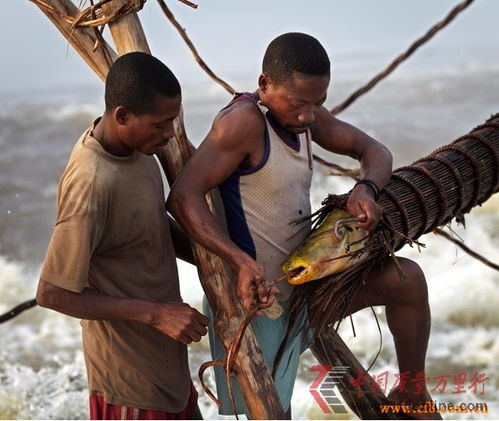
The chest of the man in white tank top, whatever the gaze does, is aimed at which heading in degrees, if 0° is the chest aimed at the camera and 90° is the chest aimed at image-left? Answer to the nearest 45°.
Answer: approximately 315°
